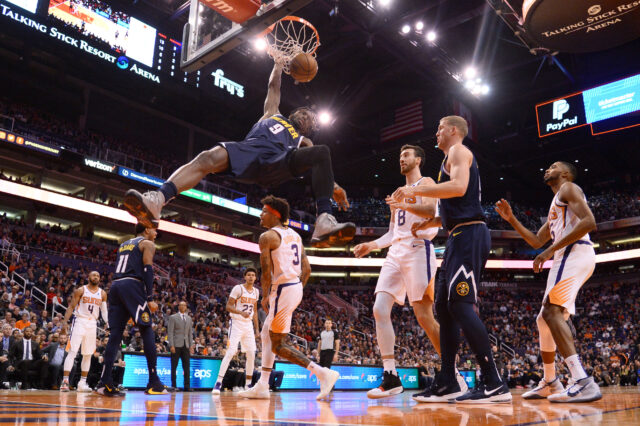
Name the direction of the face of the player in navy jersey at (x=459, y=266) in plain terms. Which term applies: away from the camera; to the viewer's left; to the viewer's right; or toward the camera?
to the viewer's left

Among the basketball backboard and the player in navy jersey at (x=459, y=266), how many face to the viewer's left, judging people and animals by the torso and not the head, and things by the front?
1

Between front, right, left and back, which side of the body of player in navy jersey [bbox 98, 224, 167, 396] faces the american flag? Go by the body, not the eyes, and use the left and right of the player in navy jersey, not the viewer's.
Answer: front

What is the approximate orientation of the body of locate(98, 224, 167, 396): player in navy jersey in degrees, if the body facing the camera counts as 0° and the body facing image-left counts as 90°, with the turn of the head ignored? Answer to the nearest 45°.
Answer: approximately 225°

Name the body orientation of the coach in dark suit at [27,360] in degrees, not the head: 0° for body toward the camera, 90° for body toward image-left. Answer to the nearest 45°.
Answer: approximately 0°

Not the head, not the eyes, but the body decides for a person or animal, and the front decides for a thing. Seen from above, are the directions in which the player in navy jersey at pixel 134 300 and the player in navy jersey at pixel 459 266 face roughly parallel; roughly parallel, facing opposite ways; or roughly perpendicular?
roughly perpendicular

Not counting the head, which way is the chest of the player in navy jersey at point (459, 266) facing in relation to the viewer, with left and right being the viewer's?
facing to the left of the viewer
